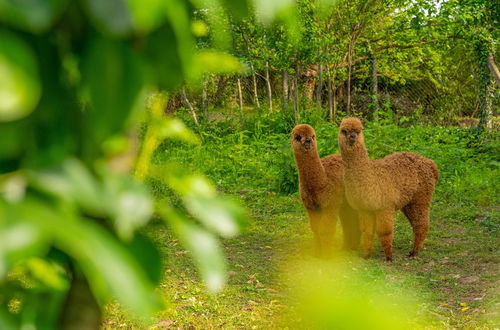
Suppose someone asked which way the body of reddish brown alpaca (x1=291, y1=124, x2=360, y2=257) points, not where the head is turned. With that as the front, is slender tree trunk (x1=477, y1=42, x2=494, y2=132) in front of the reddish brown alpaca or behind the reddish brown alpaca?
behind

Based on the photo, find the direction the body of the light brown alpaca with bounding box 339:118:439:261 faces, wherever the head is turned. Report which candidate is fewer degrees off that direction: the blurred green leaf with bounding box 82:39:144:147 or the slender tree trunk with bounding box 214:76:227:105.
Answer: the blurred green leaf

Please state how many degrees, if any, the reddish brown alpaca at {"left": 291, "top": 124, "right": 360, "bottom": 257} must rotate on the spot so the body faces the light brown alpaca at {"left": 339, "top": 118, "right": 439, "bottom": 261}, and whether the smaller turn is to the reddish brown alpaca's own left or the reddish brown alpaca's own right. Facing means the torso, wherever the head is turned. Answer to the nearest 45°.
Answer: approximately 135° to the reddish brown alpaca's own left

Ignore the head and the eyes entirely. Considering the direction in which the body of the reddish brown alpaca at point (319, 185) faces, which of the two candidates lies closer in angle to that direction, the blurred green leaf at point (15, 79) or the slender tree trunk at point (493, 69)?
the blurred green leaf

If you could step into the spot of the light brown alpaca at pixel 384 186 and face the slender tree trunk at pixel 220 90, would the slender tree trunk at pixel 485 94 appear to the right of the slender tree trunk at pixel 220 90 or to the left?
right

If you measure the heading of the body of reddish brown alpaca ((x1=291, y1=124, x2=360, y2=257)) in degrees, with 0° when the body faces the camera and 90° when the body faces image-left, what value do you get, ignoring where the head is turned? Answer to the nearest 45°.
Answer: approximately 45°

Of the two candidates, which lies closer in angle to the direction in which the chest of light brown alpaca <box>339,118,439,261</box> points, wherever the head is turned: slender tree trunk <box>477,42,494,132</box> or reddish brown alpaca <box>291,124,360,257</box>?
the reddish brown alpaca

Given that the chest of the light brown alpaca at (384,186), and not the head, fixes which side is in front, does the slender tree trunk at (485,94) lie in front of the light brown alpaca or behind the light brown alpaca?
behind

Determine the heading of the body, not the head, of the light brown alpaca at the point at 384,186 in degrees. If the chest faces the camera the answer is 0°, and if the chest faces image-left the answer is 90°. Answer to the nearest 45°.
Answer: approximately 45°
